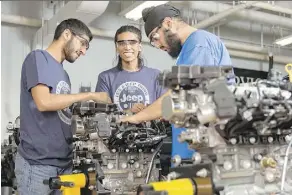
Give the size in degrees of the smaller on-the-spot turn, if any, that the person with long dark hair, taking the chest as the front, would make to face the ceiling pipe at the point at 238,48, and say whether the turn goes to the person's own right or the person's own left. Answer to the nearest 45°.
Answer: approximately 135° to the person's own left

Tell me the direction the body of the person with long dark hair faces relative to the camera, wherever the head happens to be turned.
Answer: toward the camera

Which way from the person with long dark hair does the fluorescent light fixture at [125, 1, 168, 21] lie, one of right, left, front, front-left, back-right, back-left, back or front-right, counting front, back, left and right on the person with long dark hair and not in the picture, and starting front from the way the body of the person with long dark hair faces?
back

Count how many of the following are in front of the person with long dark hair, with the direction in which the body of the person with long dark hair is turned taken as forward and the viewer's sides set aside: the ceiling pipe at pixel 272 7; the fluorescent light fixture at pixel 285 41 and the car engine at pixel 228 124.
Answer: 1

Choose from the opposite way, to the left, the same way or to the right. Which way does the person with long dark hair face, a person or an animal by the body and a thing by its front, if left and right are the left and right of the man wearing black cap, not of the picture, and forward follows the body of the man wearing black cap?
to the left

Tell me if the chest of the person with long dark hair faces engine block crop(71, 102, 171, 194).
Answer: yes

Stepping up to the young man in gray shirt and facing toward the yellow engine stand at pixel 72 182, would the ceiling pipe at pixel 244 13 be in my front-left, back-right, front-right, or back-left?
back-left

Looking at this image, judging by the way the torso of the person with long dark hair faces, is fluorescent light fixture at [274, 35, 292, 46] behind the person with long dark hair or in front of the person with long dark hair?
behind

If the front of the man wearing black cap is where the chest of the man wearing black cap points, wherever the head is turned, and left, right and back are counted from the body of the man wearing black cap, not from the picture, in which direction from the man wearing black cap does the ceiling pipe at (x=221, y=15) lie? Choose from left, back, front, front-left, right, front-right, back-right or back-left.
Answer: right

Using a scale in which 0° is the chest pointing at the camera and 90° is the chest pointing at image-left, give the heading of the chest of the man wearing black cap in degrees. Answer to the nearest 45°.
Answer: approximately 90°

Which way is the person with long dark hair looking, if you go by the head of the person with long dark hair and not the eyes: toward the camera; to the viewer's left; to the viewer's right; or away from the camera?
toward the camera

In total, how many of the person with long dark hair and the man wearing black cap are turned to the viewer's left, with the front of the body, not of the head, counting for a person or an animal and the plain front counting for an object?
1
